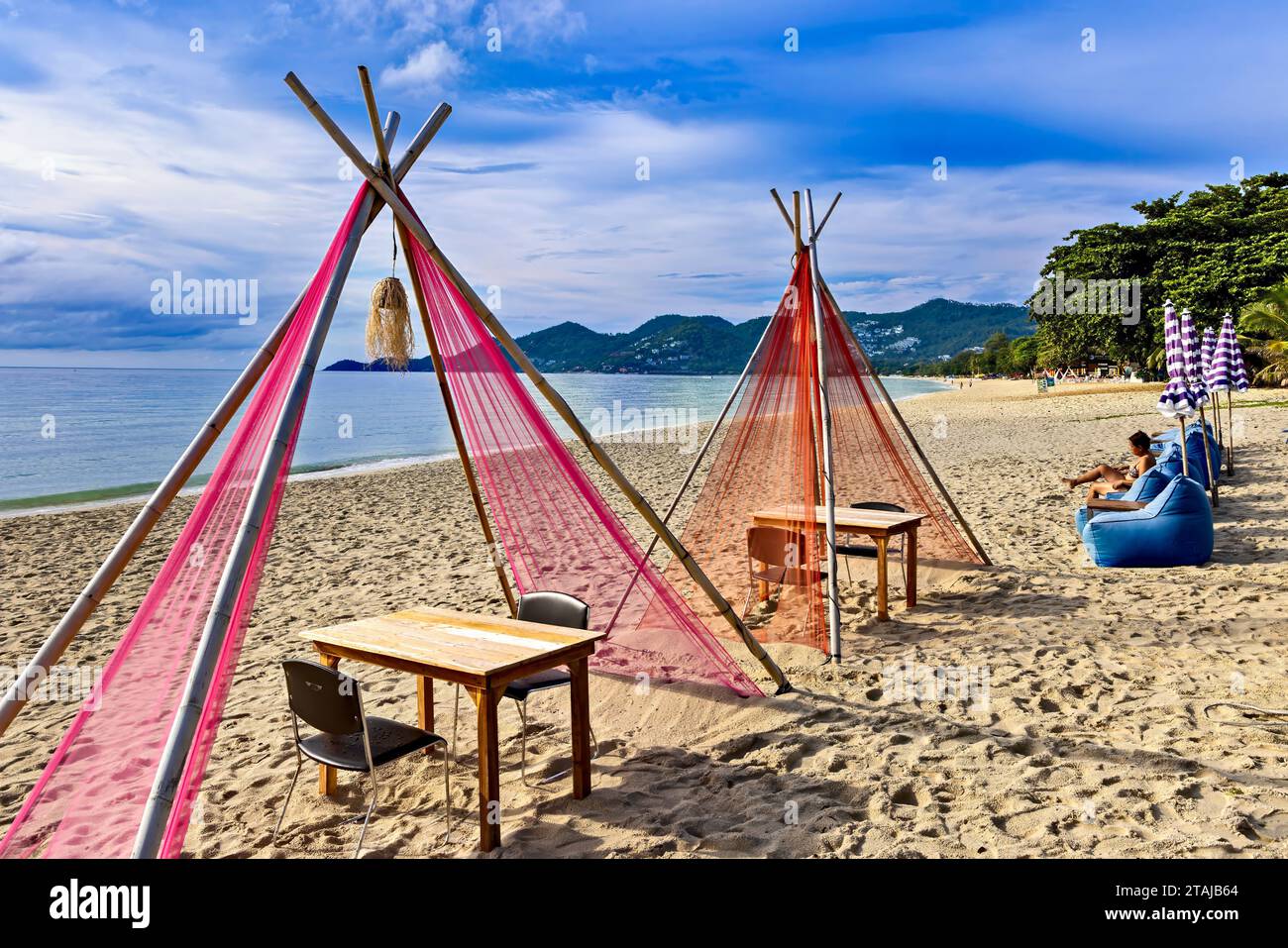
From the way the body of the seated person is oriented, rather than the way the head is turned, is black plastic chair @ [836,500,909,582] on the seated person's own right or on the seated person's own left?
on the seated person's own left

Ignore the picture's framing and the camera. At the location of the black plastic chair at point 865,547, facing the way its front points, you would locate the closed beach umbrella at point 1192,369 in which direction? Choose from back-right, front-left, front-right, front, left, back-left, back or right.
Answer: back

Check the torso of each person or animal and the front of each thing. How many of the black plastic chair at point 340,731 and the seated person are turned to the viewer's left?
1

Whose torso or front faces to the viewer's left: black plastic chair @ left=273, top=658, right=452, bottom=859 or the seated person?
the seated person

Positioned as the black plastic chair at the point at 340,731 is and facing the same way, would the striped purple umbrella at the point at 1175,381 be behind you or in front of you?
in front

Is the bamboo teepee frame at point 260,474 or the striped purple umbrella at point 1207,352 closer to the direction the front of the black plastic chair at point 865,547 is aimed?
the bamboo teepee frame

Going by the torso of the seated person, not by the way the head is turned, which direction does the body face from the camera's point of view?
to the viewer's left

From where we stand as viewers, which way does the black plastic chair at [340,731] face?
facing away from the viewer and to the right of the viewer

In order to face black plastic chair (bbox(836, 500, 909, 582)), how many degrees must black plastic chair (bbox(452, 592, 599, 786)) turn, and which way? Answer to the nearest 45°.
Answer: approximately 180°
